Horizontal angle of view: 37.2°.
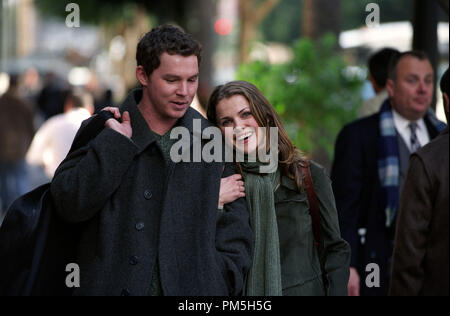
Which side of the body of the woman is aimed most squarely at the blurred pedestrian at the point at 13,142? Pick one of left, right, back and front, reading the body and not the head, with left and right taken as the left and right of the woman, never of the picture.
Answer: right

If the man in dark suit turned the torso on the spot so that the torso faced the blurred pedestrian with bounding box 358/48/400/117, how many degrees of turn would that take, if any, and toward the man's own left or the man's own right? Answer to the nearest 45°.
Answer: approximately 135° to the man's own left

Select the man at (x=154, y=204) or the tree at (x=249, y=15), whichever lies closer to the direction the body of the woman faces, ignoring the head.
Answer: the man

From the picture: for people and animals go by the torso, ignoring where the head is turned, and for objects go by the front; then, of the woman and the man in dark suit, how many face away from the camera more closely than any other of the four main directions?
0

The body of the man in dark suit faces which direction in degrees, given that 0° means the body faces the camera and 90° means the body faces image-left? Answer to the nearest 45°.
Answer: approximately 315°

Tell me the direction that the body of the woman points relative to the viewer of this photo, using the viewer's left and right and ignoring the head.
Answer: facing the viewer and to the left of the viewer

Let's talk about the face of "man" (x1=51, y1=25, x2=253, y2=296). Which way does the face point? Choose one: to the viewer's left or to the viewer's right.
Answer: to the viewer's right

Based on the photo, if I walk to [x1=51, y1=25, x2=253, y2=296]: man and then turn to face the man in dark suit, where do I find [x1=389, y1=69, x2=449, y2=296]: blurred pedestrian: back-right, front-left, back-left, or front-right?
front-right

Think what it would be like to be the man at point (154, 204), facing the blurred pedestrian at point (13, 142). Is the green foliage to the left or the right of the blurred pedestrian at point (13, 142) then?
right

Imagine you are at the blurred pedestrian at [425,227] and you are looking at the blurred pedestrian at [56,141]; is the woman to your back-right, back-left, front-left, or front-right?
front-left

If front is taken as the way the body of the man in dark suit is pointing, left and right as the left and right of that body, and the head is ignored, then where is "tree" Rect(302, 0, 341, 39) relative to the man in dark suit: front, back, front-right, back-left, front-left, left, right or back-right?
back-left

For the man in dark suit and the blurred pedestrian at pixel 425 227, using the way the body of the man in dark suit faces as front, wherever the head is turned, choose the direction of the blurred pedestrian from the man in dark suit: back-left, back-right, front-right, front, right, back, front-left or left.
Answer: front-right
